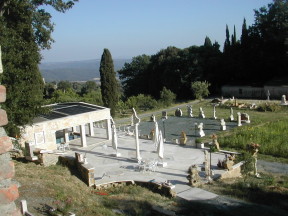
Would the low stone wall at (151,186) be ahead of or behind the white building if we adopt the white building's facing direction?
ahead

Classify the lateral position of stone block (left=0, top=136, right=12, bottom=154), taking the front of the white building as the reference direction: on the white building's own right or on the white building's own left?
on the white building's own right

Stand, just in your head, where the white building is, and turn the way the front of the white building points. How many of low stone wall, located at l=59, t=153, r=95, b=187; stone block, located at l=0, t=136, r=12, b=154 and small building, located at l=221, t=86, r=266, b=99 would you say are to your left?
1

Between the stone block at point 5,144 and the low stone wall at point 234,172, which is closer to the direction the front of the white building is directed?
the low stone wall

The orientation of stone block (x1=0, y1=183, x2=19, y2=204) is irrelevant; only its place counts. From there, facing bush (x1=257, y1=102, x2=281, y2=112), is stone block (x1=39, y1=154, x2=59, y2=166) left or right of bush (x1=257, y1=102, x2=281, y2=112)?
left

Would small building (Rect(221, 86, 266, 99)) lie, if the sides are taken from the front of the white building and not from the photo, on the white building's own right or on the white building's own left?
on the white building's own left

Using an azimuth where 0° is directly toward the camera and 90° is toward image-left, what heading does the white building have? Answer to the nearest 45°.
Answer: approximately 315°

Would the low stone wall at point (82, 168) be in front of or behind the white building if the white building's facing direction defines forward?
in front

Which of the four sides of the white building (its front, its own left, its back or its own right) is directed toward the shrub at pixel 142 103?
left

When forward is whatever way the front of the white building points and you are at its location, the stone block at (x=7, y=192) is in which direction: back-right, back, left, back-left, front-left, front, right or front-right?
front-right

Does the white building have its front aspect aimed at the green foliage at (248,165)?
yes
